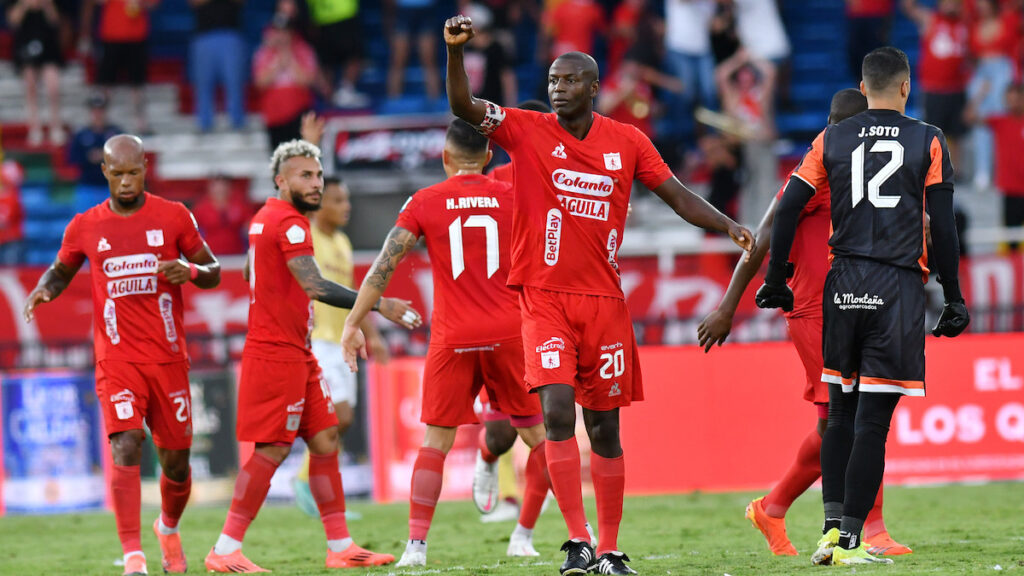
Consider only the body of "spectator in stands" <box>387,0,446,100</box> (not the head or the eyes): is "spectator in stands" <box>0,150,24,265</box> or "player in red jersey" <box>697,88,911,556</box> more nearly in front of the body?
the player in red jersey

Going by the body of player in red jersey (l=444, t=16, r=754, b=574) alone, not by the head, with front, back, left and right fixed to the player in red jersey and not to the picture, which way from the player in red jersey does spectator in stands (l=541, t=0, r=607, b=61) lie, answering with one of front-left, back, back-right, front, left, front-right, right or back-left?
back

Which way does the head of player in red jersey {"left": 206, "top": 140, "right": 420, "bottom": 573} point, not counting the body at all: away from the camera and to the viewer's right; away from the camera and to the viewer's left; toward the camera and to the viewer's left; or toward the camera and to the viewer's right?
toward the camera and to the viewer's right

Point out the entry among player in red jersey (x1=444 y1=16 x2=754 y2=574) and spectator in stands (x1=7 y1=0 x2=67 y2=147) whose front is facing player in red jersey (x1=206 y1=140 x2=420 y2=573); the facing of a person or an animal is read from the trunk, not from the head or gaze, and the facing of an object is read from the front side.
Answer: the spectator in stands

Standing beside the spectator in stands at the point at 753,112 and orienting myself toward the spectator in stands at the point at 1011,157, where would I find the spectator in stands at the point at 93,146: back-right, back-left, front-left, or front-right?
back-right

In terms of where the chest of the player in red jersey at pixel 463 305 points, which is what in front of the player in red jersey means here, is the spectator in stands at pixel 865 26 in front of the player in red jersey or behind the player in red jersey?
in front

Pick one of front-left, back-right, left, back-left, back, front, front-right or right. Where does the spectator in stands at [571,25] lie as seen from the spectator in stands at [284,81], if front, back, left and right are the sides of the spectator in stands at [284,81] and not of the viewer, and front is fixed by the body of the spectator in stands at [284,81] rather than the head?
left

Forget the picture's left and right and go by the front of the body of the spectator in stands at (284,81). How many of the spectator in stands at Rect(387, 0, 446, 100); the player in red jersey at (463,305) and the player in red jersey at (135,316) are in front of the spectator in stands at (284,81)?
2

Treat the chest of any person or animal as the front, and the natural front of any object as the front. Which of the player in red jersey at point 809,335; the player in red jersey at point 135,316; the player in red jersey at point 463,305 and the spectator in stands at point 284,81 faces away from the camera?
the player in red jersey at point 463,305

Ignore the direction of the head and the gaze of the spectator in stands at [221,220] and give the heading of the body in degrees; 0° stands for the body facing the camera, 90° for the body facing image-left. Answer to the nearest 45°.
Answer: approximately 0°
